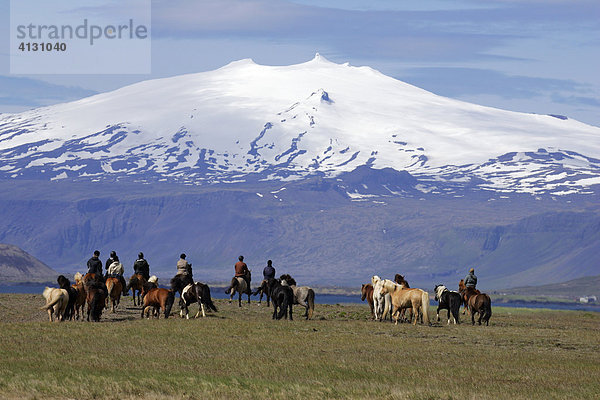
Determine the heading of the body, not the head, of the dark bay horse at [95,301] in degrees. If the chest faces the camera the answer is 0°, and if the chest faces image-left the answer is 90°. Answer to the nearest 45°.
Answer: approximately 180°

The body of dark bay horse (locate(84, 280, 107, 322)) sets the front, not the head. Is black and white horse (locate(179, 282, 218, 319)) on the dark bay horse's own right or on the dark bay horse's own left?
on the dark bay horse's own right

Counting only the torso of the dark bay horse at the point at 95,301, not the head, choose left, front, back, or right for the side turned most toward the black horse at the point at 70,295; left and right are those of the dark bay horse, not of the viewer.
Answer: left

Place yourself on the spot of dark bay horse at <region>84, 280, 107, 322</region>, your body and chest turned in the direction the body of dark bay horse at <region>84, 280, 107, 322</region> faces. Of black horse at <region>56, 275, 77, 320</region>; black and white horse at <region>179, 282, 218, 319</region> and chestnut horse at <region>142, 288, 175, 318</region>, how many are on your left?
1
